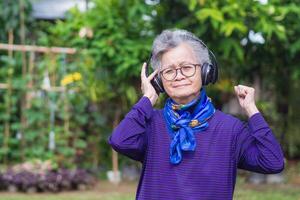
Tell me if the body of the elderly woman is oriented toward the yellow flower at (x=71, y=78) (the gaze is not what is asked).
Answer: no

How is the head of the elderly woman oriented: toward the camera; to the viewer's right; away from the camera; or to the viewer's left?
toward the camera

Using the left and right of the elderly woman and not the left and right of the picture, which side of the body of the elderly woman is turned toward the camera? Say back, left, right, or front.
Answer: front
